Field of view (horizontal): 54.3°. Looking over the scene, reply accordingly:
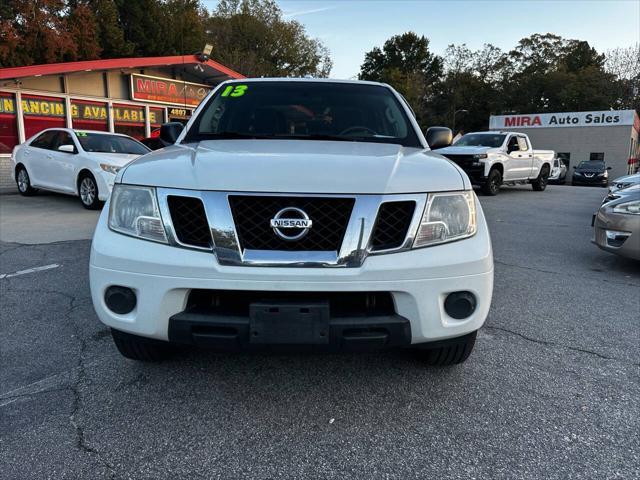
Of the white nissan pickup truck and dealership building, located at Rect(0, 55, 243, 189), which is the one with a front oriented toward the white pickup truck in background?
the dealership building

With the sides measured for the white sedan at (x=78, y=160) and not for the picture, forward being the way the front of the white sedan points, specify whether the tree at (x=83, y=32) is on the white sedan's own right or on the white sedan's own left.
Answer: on the white sedan's own left

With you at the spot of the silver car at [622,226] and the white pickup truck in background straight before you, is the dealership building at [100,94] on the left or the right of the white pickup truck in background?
left

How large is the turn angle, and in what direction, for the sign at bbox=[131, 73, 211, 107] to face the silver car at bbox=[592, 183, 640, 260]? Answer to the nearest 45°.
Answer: approximately 45° to its right

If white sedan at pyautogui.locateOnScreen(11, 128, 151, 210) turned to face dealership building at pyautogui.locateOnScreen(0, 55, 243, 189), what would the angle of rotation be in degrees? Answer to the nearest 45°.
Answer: approximately 135° to its left

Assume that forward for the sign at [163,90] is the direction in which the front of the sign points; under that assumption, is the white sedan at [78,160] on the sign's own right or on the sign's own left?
on the sign's own right

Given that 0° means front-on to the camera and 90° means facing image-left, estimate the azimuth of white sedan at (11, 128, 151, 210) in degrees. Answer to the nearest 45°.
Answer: approximately 315°

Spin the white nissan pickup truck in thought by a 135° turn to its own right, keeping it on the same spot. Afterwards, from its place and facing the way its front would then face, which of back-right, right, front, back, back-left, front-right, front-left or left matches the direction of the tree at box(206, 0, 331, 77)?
front-right

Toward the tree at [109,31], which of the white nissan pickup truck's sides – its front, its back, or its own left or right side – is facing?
back

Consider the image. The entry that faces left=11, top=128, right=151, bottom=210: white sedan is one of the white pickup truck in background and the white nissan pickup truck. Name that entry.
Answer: the white pickup truck in background

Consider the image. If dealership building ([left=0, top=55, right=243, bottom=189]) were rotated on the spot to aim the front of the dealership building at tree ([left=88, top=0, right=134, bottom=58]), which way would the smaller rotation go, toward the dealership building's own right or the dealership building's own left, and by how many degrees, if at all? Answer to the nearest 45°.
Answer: approximately 135° to the dealership building's own left
